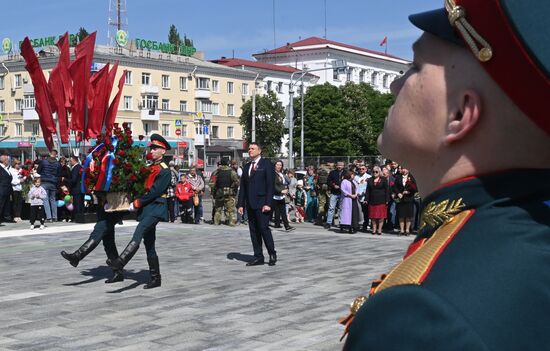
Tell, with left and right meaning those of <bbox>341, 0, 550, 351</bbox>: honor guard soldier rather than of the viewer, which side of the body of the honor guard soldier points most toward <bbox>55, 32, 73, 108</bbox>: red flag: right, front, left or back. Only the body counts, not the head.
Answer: front

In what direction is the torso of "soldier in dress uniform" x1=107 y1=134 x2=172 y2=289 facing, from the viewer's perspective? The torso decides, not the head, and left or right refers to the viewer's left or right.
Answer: facing to the left of the viewer

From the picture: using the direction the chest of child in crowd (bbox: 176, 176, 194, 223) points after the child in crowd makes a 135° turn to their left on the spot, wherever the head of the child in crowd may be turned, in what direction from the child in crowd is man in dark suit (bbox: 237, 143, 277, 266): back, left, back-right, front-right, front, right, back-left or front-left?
back-right

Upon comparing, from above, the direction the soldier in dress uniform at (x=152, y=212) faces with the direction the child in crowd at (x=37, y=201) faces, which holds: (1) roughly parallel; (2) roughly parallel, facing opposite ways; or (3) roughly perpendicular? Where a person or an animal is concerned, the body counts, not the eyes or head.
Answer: roughly perpendicular

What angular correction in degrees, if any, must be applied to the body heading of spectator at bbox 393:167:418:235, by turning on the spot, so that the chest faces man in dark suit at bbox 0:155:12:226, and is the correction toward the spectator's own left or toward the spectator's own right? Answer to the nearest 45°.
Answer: approximately 90° to the spectator's own right

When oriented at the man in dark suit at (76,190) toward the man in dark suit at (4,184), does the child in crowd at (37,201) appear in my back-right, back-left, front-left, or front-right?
front-left

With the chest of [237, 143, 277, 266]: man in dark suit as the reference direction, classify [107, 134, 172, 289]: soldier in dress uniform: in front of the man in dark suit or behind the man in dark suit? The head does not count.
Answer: in front

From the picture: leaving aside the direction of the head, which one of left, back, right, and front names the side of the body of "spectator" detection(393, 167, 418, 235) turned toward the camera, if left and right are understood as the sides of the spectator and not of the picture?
front

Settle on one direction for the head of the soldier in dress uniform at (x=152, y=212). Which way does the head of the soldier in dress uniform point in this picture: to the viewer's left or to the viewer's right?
to the viewer's left

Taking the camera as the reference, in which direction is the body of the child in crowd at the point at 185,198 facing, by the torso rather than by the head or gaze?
toward the camera
